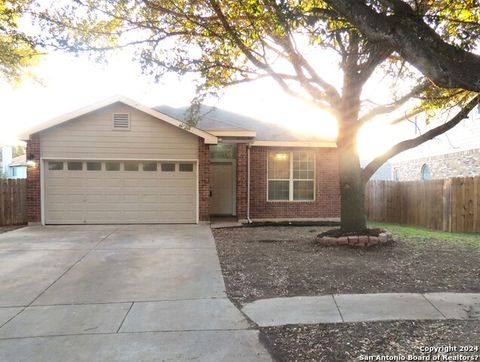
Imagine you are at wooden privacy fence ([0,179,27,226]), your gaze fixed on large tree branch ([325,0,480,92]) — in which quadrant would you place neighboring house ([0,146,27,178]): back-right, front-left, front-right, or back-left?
back-left

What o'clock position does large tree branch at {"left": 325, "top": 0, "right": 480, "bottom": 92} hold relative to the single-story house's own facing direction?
The large tree branch is roughly at 11 o'clock from the single-story house.

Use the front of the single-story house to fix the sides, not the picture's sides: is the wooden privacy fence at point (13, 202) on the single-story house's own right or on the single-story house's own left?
on the single-story house's own right

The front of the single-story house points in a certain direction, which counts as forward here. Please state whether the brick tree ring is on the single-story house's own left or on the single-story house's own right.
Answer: on the single-story house's own left

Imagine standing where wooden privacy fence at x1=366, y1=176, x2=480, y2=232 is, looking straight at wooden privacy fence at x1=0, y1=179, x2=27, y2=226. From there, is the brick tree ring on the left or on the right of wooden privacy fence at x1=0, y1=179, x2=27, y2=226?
left

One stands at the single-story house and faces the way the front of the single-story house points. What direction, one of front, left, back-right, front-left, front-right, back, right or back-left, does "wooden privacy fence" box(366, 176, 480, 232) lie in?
left

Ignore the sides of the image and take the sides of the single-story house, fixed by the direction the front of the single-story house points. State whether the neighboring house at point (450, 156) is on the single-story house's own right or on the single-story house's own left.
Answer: on the single-story house's own left

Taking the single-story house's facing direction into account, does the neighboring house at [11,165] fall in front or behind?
behind

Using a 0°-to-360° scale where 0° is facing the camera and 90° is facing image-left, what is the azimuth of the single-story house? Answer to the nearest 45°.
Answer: approximately 0°

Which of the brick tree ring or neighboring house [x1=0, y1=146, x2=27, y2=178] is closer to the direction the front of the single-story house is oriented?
the brick tree ring

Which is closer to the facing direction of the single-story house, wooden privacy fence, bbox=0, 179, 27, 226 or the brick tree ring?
the brick tree ring
